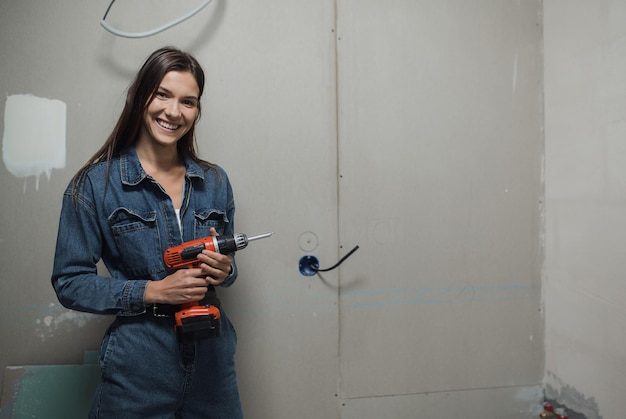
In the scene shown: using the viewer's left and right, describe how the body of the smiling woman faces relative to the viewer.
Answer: facing the viewer and to the right of the viewer
